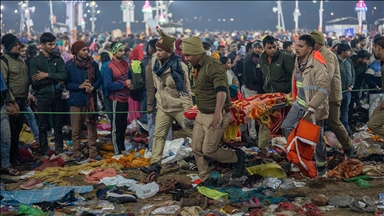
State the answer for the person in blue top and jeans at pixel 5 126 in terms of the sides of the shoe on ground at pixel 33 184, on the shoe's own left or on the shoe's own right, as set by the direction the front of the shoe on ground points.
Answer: on the shoe's own right

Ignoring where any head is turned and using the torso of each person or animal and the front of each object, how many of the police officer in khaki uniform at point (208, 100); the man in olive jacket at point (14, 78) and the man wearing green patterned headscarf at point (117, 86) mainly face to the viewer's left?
1

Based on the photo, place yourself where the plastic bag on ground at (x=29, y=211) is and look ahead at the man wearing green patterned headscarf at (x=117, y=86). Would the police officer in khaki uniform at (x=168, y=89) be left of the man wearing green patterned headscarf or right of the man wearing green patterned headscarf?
right

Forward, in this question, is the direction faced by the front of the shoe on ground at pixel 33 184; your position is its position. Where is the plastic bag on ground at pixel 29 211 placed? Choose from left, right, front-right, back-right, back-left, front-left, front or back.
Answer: left

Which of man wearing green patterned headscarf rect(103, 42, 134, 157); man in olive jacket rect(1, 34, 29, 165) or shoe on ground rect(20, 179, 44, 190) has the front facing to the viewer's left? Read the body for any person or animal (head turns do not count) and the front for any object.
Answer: the shoe on ground

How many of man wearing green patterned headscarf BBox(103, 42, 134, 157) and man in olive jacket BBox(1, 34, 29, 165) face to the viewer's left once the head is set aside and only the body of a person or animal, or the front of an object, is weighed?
0

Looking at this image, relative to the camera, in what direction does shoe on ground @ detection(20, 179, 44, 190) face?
facing to the left of the viewer

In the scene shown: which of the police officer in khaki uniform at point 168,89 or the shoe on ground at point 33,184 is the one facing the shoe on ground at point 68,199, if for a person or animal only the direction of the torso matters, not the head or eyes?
the police officer in khaki uniform

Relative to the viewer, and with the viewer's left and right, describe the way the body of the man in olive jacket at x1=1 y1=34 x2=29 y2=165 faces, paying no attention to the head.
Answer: facing the viewer and to the right of the viewer

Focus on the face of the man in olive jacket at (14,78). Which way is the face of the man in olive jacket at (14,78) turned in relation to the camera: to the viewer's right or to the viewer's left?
to the viewer's right

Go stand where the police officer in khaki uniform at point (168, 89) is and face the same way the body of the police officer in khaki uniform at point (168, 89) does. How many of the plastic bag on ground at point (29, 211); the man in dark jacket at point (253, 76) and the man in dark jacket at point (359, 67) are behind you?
2
